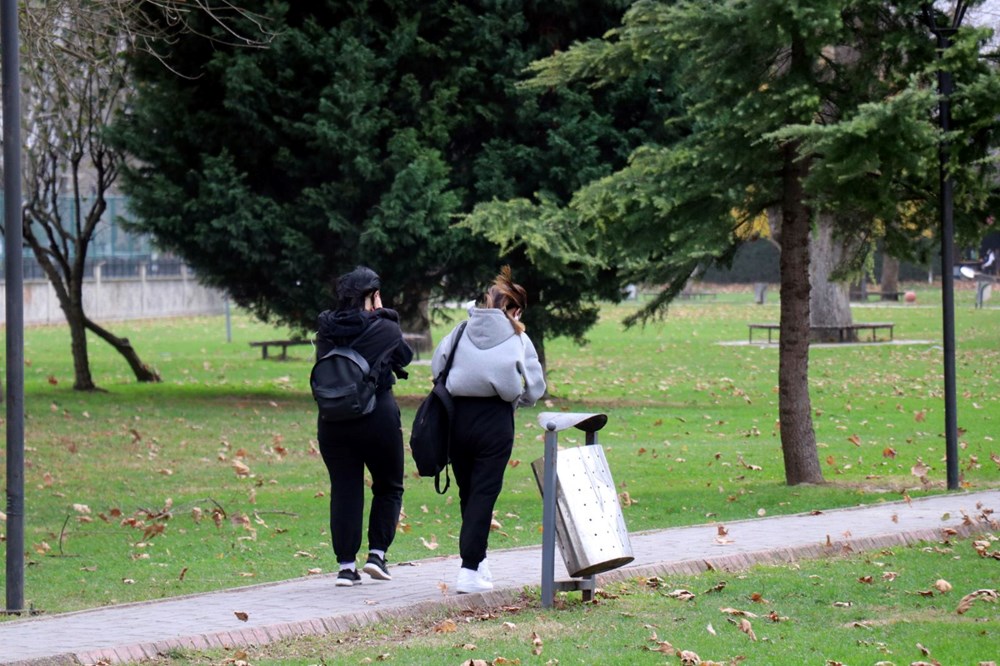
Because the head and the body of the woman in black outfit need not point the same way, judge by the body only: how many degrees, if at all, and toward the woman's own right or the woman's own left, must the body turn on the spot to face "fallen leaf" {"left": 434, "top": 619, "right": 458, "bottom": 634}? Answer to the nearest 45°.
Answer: approximately 135° to the woman's own right

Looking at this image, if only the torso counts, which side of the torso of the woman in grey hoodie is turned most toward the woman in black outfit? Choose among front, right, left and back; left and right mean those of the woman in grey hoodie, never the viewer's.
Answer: left

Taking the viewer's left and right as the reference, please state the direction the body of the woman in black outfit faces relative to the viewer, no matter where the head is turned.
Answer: facing away from the viewer and to the right of the viewer

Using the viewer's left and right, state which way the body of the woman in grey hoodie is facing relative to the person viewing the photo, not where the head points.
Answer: facing away from the viewer and to the right of the viewer

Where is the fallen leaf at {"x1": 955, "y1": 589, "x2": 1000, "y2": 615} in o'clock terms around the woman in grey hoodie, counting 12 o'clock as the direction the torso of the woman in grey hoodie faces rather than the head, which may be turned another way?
The fallen leaf is roughly at 2 o'clock from the woman in grey hoodie.

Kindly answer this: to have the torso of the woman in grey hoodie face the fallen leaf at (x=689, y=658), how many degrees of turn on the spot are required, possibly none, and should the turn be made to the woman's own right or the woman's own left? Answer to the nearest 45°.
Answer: approximately 90° to the woman's own right

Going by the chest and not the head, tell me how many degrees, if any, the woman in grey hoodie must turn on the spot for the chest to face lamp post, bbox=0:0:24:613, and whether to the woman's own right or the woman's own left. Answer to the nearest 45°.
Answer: approximately 135° to the woman's own left

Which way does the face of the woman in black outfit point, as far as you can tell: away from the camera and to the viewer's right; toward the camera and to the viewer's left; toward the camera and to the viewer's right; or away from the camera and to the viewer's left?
away from the camera and to the viewer's right

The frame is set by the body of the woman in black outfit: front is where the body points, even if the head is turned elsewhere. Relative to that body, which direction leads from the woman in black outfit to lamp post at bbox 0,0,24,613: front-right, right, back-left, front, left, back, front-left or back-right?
back-left
